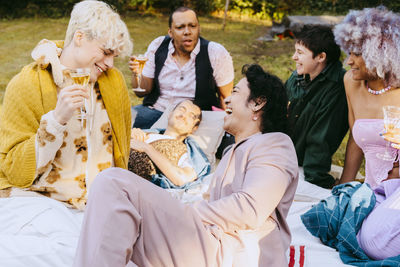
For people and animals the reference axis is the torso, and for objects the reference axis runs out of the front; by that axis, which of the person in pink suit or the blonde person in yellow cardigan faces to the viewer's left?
the person in pink suit

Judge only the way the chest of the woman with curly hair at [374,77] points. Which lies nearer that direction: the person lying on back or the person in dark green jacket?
the person lying on back

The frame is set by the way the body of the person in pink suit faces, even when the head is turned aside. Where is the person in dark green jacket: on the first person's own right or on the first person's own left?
on the first person's own right

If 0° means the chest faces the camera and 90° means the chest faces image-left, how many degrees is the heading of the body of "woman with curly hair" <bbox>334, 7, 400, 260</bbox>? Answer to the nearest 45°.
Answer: approximately 45°

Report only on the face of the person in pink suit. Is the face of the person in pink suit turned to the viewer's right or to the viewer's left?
to the viewer's left

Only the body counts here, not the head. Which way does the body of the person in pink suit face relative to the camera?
to the viewer's left

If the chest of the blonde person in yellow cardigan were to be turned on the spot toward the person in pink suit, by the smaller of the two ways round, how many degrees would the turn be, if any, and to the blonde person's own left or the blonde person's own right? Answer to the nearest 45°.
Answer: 0° — they already face them

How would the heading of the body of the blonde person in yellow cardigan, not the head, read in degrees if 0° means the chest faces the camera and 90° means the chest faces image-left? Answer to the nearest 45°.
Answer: approximately 315°

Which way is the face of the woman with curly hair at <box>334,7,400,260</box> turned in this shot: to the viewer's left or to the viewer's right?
to the viewer's left

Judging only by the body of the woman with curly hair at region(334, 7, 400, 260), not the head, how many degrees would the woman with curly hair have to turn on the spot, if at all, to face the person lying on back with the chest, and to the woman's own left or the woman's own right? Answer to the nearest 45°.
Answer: approximately 45° to the woman's own right

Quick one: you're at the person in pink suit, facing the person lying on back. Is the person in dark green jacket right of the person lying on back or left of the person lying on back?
right

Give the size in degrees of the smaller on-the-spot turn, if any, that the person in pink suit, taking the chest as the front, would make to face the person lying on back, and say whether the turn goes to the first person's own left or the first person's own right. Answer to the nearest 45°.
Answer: approximately 90° to the first person's own right
